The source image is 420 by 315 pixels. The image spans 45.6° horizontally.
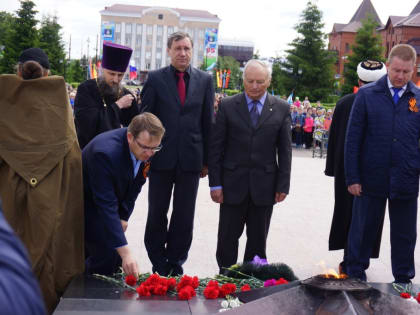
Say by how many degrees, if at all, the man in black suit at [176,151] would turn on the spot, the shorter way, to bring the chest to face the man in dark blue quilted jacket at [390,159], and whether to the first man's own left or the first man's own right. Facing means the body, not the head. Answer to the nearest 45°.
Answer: approximately 90° to the first man's own left

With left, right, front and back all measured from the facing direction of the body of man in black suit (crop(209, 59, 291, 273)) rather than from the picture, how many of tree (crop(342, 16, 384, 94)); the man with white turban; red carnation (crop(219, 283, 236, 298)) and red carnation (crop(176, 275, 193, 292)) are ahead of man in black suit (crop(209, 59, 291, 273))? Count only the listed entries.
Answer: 2

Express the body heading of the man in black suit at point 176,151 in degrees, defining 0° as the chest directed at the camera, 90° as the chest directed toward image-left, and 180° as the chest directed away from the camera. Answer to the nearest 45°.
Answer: approximately 0°

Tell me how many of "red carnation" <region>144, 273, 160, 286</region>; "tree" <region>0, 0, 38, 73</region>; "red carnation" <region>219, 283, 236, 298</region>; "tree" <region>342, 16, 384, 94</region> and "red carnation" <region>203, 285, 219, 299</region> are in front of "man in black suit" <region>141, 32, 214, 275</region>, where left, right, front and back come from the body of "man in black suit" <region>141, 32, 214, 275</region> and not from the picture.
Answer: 3

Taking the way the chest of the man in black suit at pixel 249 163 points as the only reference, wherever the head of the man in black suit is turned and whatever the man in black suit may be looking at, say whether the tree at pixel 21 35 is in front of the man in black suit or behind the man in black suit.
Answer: behind

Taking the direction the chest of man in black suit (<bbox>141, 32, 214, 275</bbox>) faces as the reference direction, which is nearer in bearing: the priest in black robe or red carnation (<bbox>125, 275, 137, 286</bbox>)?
the red carnation

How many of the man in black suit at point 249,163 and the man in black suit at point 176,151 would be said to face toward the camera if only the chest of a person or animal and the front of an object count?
2
